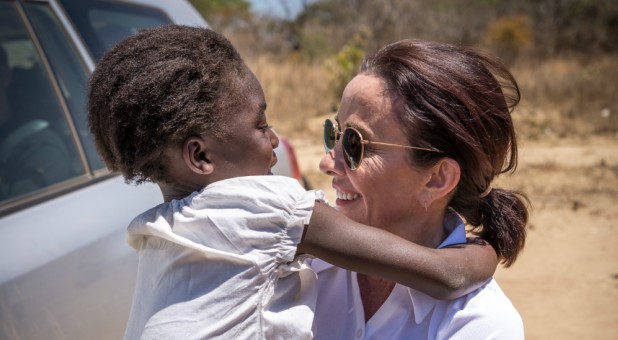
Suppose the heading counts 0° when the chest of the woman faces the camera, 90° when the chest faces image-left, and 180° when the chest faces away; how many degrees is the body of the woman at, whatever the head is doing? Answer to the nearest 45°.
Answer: approximately 45°

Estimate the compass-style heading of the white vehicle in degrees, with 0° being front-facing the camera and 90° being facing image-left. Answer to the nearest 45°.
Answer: approximately 45°

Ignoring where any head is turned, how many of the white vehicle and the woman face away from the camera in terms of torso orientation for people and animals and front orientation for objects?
0

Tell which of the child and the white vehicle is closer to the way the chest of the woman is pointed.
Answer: the child

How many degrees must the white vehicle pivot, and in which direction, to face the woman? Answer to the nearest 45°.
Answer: approximately 90° to its left

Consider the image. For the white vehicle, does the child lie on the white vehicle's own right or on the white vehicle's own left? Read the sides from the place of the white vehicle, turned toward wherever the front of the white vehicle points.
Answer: on the white vehicle's own left

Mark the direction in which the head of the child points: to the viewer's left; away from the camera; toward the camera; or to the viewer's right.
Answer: to the viewer's right

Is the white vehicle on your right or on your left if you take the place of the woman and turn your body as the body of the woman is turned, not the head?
on your right

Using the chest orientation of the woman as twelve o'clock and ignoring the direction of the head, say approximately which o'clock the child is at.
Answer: The child is roughly at 12 o'clock from the woman.
